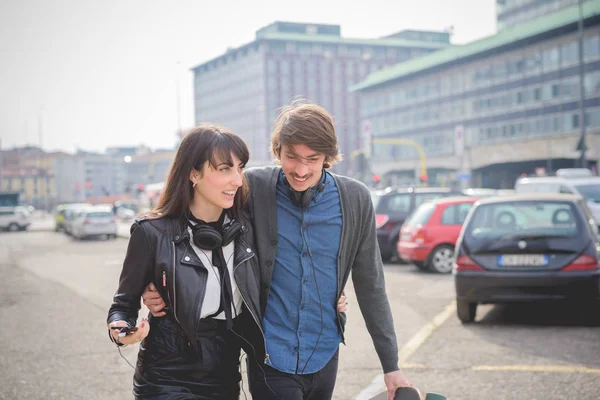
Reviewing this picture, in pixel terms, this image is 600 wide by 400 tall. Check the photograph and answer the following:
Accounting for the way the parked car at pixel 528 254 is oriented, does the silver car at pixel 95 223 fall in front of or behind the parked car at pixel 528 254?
in front

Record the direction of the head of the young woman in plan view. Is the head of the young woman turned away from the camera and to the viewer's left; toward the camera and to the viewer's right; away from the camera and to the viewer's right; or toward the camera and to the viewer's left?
toward the camera and to the viewer's right

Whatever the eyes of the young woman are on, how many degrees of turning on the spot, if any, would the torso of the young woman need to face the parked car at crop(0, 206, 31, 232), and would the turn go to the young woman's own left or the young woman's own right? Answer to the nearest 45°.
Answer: approximately 135° to the young woman's own left

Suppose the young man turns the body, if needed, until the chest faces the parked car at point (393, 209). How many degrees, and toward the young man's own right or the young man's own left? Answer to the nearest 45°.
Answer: approximately 180°

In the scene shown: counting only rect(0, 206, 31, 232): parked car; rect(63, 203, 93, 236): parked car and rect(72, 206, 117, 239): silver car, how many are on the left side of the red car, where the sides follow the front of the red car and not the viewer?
3

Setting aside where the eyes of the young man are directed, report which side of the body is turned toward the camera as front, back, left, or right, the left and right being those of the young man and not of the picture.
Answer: front

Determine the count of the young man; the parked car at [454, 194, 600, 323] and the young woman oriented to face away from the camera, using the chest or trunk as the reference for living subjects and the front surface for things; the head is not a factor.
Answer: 1

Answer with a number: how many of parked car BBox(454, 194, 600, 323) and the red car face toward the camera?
0

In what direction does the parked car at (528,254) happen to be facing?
away from the camera

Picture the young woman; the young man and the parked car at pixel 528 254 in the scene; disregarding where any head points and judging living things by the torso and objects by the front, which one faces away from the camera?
the parked car

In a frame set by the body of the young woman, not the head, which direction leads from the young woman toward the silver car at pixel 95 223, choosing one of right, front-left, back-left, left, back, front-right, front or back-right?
back-left

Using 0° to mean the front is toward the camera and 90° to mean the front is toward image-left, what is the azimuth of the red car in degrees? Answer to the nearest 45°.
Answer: approximately 225°

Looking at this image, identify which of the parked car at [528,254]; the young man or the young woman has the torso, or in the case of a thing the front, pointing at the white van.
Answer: the parked car

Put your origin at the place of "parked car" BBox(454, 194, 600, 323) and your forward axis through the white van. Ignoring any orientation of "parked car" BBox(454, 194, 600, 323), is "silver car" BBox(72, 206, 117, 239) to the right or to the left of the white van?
left
